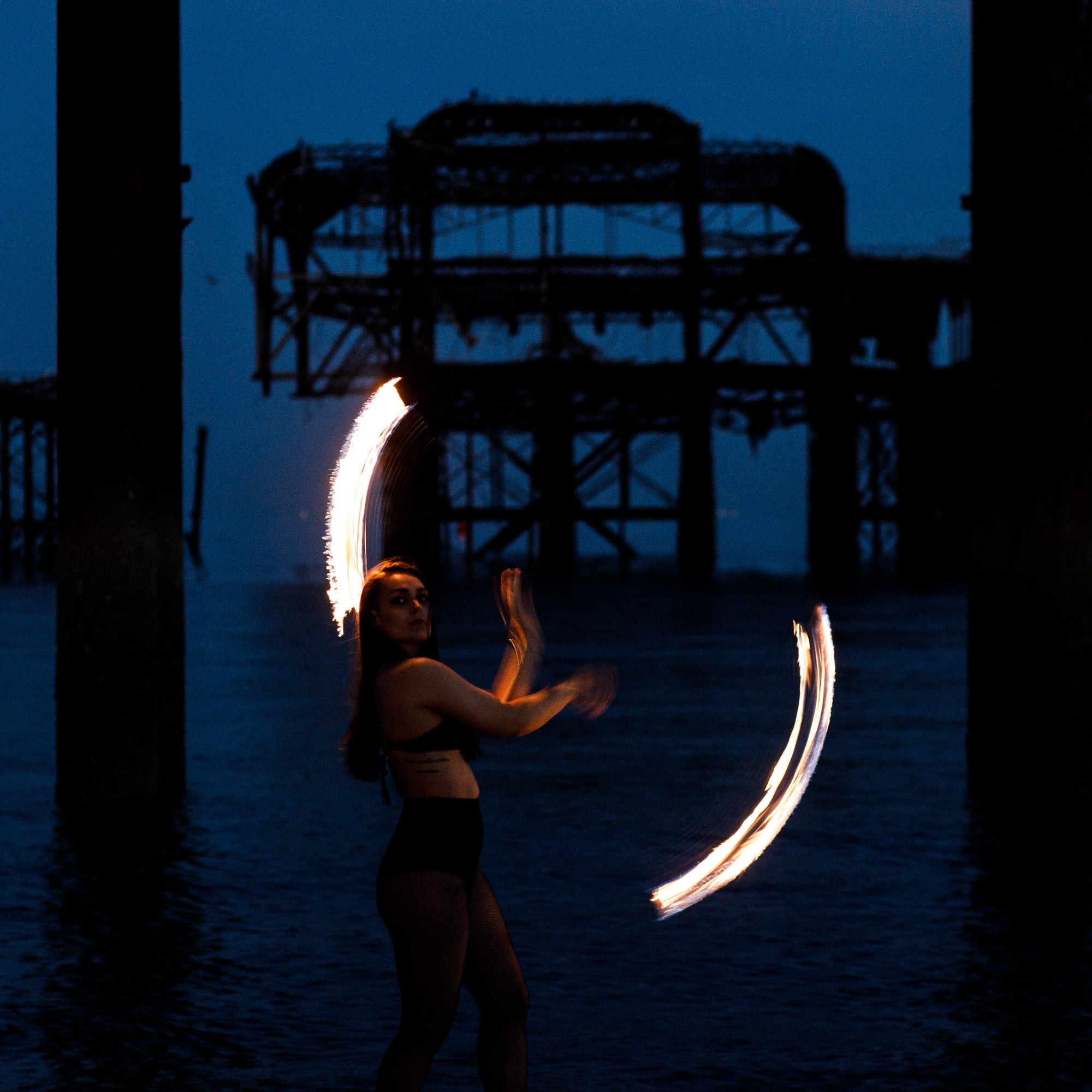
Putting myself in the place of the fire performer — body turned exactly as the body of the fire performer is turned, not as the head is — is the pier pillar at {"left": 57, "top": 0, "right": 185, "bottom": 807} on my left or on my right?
on my left

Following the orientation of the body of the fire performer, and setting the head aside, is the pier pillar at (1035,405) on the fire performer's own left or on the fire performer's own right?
on the fire performer's own left

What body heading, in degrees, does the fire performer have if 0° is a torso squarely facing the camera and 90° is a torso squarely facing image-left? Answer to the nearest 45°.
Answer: approximately 270°
